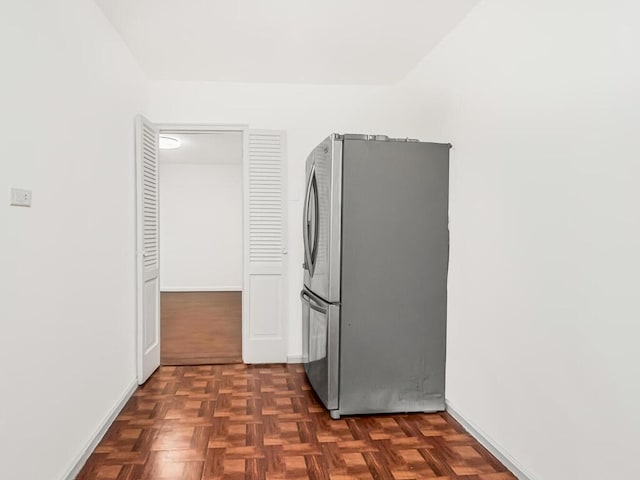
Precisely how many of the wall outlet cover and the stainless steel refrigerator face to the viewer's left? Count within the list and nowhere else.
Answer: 1

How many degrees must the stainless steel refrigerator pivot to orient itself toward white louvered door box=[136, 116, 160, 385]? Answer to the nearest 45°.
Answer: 0° — it already faces it

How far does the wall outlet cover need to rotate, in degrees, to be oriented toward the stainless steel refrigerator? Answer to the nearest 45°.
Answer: approximately 45° to its left

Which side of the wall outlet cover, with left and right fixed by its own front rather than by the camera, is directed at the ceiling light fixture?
left

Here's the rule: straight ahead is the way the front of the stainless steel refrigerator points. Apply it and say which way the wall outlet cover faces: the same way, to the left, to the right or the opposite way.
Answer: the opposite way

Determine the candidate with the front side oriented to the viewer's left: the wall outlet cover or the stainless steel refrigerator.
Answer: the stainless steel refrigerator

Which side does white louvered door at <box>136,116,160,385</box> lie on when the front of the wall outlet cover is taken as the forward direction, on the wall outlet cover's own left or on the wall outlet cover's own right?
on the wall outlet cover's own left

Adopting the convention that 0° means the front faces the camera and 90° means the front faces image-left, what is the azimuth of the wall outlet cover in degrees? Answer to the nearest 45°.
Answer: approximately 315°

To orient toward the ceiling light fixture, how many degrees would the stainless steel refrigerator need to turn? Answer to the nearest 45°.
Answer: approximately 45° to its right

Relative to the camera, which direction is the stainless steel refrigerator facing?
to the viewer's left
